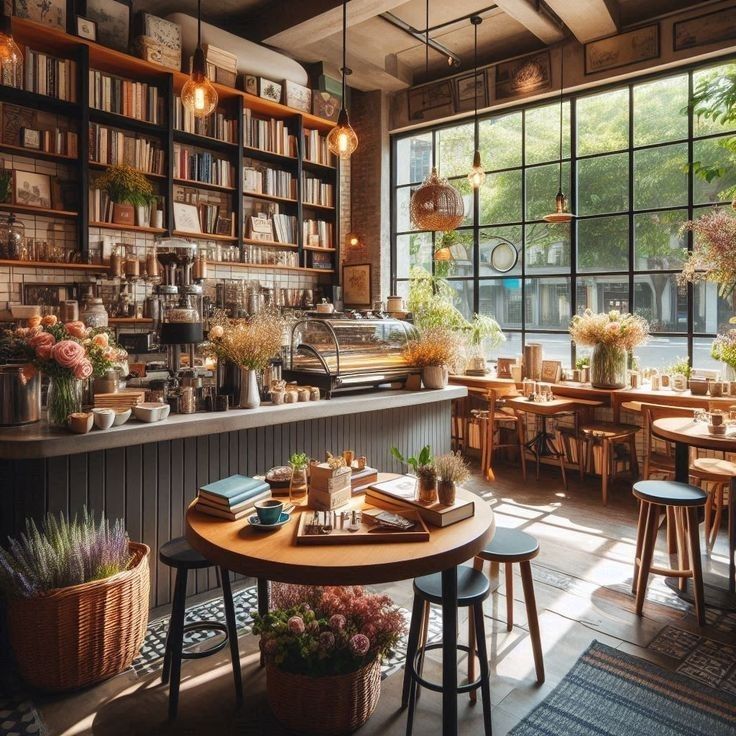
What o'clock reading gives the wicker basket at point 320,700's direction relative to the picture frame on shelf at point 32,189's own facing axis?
The wicker basket is roughly at 1 o'clock from the picture frame on shelf.

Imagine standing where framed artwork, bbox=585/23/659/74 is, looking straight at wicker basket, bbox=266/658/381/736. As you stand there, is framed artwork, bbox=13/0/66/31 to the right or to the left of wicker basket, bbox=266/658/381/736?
right

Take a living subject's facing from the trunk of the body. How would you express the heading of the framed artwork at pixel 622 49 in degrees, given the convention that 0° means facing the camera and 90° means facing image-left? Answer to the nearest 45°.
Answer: approximately 45°

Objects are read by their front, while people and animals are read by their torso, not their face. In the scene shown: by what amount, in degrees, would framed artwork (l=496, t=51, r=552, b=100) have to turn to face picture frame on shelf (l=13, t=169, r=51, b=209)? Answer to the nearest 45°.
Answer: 0° — it already faces it
